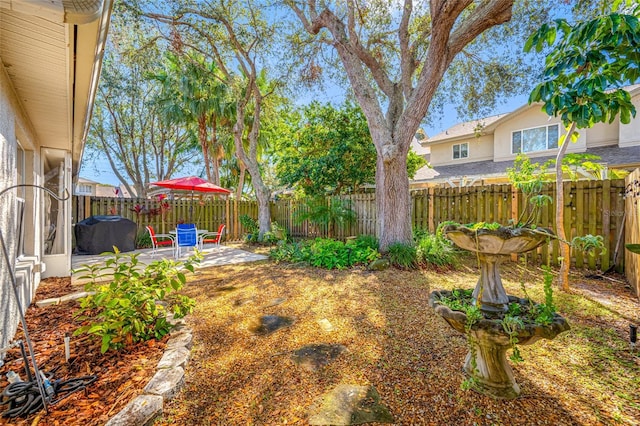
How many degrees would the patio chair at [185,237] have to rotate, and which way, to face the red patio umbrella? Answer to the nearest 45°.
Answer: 0° — it already faces it

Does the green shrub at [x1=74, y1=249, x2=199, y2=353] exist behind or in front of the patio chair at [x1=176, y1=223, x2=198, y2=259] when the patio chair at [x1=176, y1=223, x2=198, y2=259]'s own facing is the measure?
behind

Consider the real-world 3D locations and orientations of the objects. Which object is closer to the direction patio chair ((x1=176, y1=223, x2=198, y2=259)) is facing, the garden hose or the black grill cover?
the black grill cover

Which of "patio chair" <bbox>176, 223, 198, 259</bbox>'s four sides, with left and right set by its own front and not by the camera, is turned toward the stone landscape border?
back

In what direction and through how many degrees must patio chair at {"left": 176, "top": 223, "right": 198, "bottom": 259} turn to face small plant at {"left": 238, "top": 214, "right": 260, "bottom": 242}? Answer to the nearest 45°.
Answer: approximately 45° to its right

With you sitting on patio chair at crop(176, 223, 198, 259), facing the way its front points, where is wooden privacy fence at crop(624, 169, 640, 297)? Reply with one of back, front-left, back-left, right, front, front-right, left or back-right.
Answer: back-right

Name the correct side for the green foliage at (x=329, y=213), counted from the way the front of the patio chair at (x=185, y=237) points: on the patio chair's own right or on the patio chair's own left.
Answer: on the patio chair's own right

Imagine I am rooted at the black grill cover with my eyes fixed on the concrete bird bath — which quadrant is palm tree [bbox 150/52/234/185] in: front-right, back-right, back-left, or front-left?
back-left

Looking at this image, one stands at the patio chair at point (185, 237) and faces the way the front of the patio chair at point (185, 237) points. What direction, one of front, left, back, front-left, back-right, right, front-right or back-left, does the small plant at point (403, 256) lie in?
back-right

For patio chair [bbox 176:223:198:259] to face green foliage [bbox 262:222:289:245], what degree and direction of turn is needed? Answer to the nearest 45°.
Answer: approximately 45° to its right

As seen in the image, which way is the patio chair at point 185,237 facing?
away from the camera

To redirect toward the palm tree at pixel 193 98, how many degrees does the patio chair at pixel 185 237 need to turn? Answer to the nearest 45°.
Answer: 0° — it already faces it

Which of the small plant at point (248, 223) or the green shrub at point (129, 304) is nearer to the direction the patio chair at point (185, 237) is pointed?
the small plant
